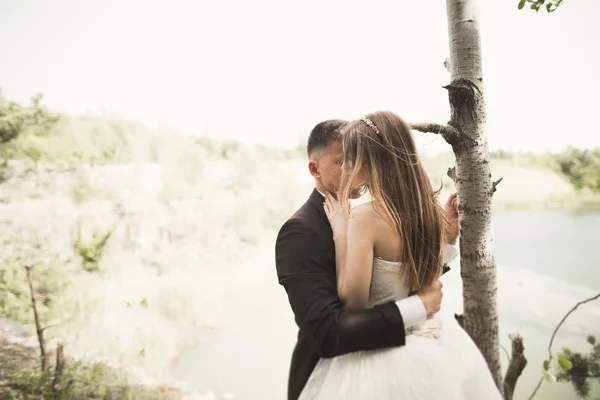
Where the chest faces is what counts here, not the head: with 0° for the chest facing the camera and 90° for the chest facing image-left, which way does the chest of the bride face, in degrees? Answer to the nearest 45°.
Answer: approximately 135°

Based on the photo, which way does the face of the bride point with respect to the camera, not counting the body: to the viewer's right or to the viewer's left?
to the viewer's left

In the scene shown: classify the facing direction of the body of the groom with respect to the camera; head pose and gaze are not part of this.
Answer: to the viewer's right

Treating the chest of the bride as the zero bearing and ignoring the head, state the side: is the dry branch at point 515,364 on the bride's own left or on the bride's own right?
on the bride's own right

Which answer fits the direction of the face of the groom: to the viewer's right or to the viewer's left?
to the viewer's right
